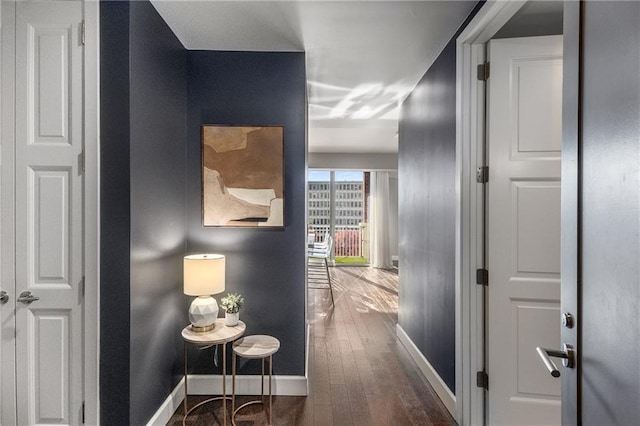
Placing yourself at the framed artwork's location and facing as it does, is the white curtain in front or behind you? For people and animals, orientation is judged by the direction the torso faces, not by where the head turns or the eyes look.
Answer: behind

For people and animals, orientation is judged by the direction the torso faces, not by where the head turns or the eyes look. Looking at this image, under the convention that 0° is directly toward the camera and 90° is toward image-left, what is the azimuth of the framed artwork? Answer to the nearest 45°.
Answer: approximately 0°

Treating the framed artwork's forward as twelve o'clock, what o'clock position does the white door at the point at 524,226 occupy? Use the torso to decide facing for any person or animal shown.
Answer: The white door is roughly at 10 o'clock from the framed artwork.

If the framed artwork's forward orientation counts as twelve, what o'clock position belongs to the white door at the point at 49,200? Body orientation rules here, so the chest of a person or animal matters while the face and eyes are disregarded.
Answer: The white door is roughly at 2 o'clock from the framed artwork.

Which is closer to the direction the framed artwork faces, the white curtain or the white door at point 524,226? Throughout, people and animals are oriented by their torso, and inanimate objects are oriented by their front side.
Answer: the white door
